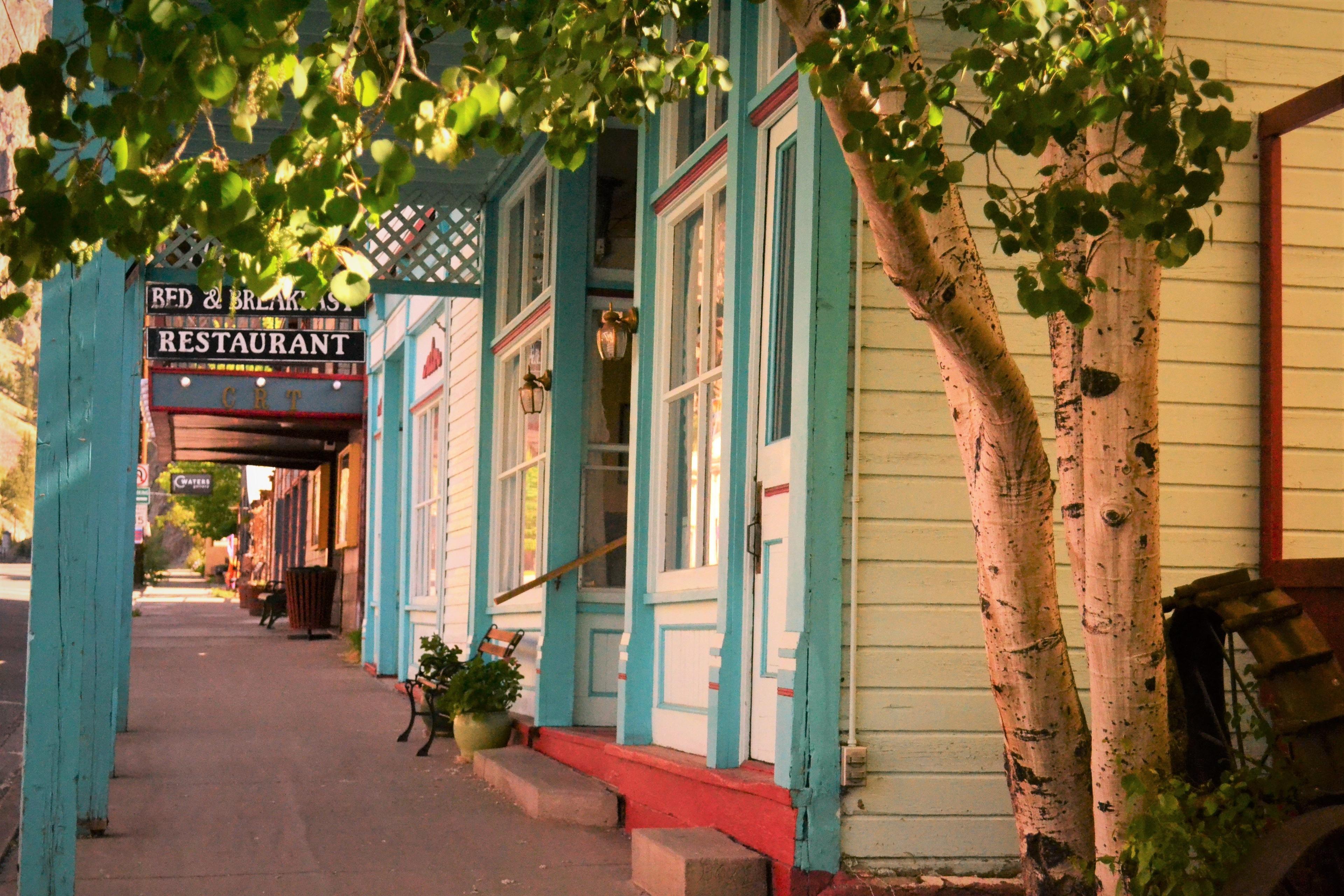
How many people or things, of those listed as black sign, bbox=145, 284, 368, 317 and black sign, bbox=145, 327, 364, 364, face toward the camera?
2

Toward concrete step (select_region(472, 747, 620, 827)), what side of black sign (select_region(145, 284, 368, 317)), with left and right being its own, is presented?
front

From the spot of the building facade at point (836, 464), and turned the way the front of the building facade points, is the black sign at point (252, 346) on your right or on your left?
on your right

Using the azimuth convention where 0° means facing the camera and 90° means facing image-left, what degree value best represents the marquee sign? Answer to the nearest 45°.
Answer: approximately 0°

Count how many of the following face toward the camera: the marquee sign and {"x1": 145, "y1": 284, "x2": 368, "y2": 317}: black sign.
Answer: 2

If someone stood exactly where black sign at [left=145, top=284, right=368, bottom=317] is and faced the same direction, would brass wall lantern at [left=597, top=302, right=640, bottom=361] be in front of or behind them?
in front

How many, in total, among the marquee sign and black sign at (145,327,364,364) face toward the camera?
2

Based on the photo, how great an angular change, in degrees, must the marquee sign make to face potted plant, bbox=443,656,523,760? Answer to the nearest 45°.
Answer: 0° — it already faces it

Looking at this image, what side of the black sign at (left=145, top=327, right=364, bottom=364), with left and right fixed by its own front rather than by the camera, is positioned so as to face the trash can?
back

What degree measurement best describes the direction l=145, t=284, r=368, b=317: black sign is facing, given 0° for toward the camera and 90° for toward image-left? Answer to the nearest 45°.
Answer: approximately 0°

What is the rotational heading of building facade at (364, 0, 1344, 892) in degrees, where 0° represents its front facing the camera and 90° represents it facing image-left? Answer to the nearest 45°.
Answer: approximately 45°

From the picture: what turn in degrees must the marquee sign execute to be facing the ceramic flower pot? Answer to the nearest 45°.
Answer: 0° — it already faces it
